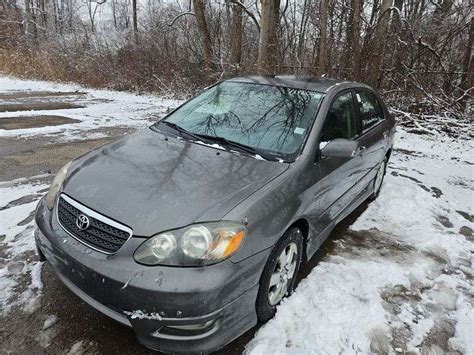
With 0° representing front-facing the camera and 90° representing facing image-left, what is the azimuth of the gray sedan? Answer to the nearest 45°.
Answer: approximately 45°

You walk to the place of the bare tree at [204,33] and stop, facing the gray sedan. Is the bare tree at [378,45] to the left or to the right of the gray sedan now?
left

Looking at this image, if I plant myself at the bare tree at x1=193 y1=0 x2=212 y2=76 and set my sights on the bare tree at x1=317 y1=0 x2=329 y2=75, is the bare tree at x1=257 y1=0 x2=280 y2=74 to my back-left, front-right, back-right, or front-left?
front-right

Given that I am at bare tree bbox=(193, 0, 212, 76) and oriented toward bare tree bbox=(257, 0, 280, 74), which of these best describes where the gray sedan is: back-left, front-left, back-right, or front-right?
front-right

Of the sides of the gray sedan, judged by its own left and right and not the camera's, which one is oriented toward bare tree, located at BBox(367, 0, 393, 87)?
back

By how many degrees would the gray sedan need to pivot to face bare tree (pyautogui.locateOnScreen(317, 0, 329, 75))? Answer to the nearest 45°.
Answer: approximately 135° to its right

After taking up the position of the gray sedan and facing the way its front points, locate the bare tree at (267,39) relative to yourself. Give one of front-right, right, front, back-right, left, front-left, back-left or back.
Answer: back-right

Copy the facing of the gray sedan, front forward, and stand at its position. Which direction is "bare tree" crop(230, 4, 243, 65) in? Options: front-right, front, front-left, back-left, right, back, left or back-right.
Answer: back-right

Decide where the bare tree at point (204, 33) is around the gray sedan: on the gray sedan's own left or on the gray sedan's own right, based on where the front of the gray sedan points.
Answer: on the gray sedan's own right

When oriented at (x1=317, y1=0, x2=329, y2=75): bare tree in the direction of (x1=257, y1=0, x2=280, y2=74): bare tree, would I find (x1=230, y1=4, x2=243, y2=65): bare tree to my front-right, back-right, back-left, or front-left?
front-right
